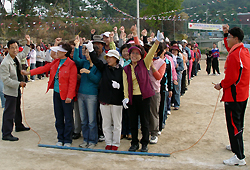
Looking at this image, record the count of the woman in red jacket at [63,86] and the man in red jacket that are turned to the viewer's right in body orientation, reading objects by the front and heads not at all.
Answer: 0

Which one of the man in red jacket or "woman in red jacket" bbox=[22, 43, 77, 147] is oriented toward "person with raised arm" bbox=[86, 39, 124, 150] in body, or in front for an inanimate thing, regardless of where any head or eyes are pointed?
the man in red jacket

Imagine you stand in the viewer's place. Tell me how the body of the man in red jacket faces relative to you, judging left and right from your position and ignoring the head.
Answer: facing to the left of the viewer

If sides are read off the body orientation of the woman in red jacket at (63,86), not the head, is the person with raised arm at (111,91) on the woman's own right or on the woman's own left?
on the woman's own left

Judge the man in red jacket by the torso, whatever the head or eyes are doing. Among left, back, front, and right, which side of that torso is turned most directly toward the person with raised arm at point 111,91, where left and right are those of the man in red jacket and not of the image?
front

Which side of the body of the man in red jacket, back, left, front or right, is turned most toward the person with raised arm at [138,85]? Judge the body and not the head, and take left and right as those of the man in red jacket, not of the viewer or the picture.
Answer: front

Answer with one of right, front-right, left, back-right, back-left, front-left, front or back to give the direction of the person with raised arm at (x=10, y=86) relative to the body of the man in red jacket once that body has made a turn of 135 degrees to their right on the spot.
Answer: back-left

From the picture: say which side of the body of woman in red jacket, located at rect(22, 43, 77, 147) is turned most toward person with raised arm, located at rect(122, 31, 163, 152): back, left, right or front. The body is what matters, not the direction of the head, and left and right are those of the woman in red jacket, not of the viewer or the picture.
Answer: left

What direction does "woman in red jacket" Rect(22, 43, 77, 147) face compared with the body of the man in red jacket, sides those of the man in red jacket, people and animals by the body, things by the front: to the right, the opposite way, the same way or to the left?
to the left

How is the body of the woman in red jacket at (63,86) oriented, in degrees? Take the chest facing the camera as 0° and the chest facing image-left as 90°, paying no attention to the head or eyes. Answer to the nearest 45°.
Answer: approximately 45°

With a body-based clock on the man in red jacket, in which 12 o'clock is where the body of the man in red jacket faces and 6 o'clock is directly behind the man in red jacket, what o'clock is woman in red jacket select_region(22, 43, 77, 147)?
The woman in red jacket is roughly at 12 o'clock from the man in red jacket.

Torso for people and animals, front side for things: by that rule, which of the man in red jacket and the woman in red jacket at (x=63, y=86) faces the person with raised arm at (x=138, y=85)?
the man in red jacket
